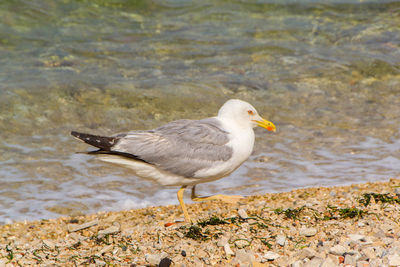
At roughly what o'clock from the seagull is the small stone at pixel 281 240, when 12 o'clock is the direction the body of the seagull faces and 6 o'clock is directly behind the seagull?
The small stone is roughly at 2 o'clock from the seagull.

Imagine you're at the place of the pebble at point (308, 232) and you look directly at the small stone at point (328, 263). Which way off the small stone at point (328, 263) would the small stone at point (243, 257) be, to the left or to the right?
right

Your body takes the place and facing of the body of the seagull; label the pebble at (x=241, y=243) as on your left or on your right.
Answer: on your right

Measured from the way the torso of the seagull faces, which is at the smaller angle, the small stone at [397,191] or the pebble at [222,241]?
the small stone

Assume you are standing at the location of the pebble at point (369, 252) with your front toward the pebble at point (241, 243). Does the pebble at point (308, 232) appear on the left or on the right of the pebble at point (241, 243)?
right

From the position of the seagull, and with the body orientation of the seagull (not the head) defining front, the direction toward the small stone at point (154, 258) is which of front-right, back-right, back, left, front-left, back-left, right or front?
right

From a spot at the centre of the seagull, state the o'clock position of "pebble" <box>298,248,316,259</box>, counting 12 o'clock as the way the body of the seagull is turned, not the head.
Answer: The pebble is roughly at 2 o'clock from the seagull.

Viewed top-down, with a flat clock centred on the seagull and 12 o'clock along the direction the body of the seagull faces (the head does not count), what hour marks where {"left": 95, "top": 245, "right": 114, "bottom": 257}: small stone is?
The small stone is roughly at 4 o'clock from the seagull.

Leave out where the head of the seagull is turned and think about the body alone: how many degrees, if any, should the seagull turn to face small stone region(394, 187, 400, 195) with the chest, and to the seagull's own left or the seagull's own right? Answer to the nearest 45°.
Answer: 0° — it already faces it

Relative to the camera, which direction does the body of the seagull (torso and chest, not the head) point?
to the viewer's right
